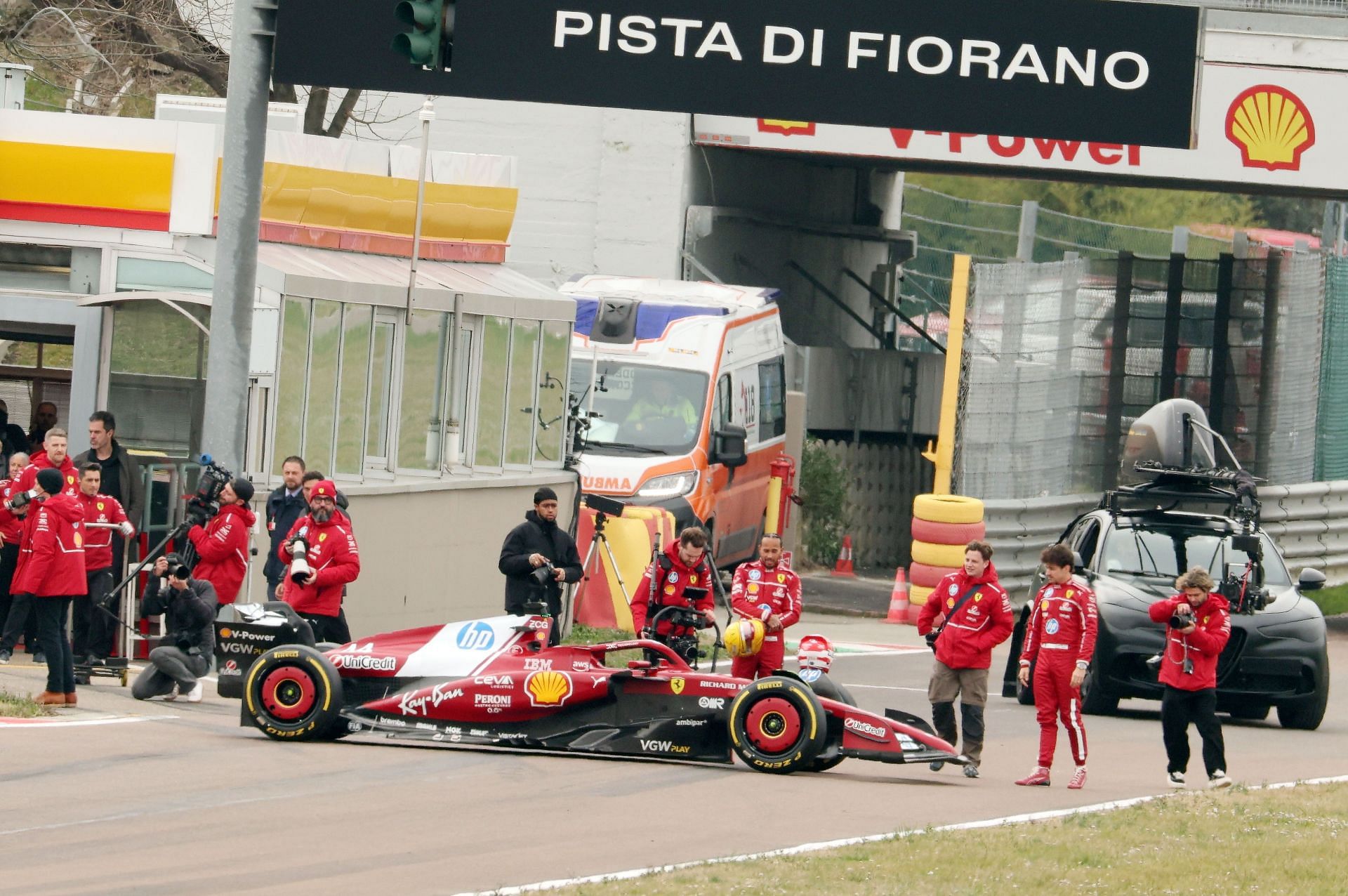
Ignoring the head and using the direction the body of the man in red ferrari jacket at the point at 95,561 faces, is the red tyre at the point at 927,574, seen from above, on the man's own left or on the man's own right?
on the man's own left

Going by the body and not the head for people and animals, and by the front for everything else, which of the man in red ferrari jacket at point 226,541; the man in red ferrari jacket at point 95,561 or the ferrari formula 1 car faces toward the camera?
the man in red ferrari jacket at point 95,561

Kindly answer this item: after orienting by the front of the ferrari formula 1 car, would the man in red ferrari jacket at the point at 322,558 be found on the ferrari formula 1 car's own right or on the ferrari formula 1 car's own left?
on the ferrari formula 1 car's own left

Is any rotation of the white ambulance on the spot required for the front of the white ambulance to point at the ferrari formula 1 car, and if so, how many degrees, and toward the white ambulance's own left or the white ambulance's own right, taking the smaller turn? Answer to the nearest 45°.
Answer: approximately 45° to the white ambulance's own left

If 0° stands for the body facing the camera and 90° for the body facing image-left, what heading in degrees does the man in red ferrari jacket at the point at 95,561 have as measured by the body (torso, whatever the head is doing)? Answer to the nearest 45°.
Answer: approximately 0°

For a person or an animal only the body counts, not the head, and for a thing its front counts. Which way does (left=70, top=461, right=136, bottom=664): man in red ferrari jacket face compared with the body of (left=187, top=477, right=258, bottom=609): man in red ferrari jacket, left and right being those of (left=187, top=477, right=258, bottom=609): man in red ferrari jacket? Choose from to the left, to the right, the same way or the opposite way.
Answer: to the left

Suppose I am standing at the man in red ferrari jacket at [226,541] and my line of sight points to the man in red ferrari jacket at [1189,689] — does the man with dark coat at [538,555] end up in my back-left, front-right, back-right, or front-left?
front-left

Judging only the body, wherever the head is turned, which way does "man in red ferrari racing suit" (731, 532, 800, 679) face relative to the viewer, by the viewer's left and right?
facing the viewer

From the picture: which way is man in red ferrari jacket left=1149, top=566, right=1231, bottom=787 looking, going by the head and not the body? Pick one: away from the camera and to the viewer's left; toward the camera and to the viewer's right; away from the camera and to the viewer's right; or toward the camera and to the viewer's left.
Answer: toward the camera and to the viewer's left

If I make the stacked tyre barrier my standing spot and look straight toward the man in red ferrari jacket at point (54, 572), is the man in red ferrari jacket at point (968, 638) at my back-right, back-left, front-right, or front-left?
front-left

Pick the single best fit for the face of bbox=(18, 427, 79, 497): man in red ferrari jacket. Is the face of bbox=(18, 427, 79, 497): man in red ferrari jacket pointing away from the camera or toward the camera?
toward the camera

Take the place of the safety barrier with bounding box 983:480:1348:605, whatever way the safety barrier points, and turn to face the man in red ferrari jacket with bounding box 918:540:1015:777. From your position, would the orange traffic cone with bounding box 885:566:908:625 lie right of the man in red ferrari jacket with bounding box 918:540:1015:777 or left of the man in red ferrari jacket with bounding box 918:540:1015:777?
right
